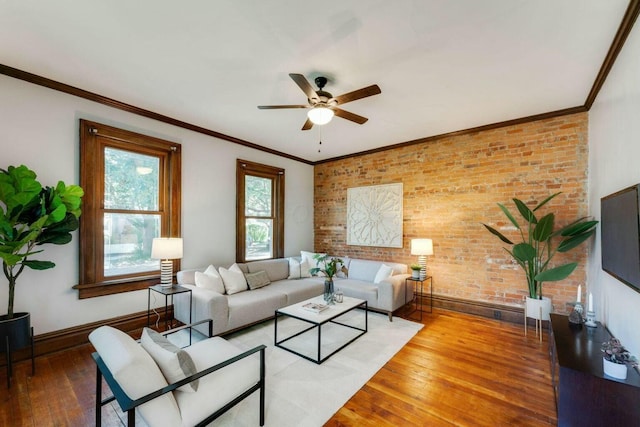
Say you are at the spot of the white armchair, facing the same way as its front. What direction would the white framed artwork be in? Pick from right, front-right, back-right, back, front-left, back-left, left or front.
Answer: front

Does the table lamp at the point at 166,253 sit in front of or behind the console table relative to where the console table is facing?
in front

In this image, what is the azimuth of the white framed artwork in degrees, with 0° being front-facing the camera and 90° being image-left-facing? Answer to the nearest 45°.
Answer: approximately 45°

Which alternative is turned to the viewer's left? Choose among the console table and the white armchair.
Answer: the console table

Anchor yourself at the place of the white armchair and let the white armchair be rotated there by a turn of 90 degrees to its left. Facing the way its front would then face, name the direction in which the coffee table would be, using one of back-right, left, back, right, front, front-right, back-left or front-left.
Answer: right

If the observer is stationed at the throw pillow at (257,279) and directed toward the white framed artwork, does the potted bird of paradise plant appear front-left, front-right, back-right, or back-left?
front-right

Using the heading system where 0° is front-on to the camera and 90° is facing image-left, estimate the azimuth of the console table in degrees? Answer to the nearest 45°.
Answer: approximately 90°

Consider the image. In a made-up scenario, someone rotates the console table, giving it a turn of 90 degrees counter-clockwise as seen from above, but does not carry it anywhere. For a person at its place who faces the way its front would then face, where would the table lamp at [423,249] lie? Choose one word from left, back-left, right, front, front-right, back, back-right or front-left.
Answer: back-right

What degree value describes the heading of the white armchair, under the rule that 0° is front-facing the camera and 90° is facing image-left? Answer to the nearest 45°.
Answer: approximately 225°

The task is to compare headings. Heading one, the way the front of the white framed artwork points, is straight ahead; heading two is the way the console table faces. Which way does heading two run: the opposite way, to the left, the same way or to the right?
to the right

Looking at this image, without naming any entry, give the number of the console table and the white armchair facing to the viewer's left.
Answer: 1

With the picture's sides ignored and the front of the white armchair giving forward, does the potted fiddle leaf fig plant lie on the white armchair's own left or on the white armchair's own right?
on the white armchair's own left

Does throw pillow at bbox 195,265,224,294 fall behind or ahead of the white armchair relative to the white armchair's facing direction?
ahead

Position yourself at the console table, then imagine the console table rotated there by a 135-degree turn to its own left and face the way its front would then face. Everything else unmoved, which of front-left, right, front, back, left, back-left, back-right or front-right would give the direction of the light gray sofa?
back-right

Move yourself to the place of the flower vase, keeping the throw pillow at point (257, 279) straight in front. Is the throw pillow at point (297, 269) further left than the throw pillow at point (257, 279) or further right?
right

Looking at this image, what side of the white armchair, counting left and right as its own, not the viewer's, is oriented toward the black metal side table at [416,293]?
front

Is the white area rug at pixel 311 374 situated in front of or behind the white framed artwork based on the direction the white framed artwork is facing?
in front
